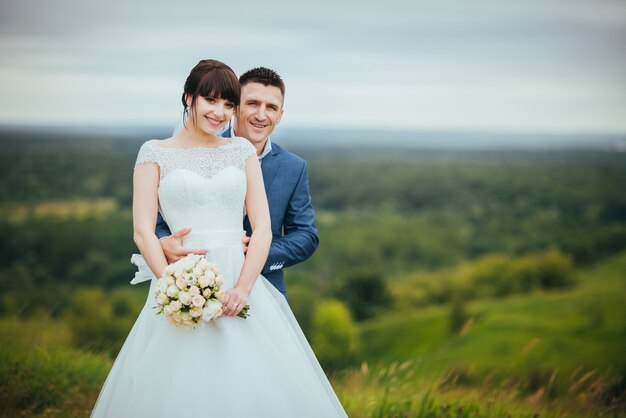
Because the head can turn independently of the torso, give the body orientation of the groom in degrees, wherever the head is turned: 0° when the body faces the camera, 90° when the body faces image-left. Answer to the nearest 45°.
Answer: approximately 45°

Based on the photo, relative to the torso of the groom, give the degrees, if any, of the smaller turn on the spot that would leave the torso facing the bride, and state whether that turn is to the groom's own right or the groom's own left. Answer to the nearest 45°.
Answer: approximately 45° to the groom's own left
